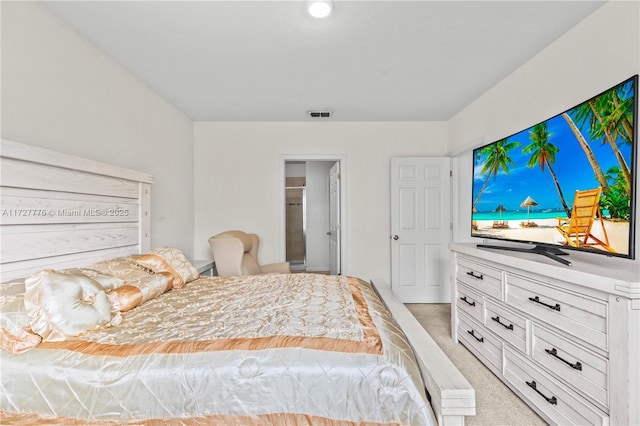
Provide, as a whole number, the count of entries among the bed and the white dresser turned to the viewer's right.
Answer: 1

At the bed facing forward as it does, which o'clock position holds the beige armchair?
The beige armchair is roughly at 9 o'clock from the bed.

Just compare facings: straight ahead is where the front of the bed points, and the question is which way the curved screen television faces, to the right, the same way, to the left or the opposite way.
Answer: the opposite way

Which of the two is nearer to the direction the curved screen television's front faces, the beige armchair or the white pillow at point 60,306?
the white pillow

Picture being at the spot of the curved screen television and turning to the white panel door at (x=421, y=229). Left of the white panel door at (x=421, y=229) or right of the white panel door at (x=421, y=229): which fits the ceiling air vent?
left

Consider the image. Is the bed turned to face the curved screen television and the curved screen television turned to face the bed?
yes

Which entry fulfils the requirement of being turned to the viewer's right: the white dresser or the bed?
the bed

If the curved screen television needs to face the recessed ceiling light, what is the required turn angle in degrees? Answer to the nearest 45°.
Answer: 0° — it already faces it

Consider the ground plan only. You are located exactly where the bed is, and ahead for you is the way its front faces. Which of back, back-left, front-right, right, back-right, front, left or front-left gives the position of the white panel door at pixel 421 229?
front-left

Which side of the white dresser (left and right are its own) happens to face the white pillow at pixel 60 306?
front

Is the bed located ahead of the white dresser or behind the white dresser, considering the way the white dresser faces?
ahead

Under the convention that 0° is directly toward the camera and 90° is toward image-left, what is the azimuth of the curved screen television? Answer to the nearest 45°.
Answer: approximately 45°

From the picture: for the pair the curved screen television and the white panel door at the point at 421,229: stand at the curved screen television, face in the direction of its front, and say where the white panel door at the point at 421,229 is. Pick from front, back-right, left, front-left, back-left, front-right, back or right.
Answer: right

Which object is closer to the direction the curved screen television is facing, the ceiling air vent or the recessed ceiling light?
the recessed ceiling light

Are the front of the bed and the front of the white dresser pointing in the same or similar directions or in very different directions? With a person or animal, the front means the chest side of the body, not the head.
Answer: very different directions

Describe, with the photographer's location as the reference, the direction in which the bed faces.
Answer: facing to the right of the viewer

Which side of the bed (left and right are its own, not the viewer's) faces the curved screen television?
front

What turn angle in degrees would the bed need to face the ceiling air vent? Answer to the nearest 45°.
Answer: approximately 45° to its left
